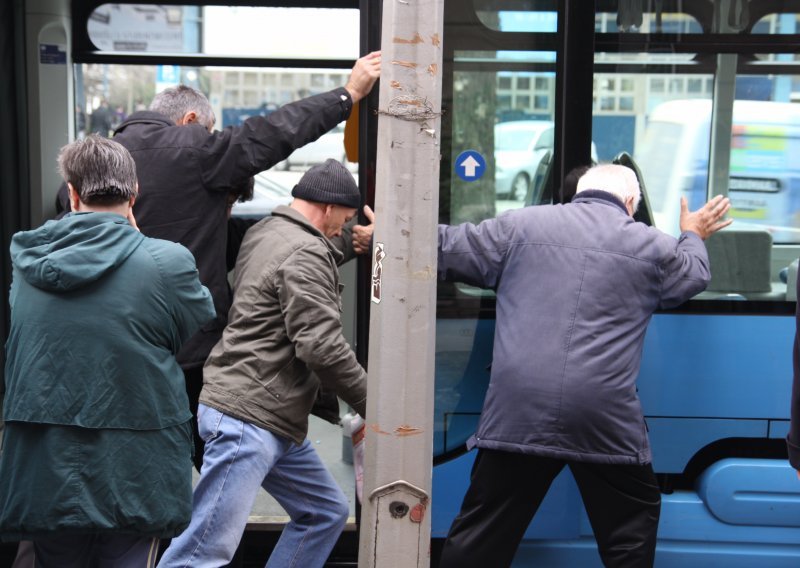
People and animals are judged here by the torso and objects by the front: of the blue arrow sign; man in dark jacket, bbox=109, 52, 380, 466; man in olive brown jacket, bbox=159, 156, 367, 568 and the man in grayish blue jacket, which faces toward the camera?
the blue arrow sign

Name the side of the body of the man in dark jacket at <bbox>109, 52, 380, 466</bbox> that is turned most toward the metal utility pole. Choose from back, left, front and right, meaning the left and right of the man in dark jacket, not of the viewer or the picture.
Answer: right

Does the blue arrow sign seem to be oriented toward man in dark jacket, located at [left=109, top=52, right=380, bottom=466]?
no

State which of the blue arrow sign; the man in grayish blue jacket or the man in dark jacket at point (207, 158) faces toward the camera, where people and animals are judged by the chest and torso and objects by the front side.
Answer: the blue arrow sign

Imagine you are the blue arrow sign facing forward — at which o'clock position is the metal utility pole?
The metal utility pole is roughly at 12 o'clock from the blue arrow sign.

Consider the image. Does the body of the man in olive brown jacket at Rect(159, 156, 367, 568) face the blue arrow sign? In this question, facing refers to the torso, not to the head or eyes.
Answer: yes

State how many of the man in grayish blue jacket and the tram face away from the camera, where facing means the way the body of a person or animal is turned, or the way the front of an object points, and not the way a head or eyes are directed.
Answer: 1

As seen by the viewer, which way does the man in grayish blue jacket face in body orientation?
away from the camera

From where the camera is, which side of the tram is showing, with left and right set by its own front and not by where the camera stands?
right

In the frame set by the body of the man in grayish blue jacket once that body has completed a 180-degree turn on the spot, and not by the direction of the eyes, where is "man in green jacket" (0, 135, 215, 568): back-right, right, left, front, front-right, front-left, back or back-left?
front-right

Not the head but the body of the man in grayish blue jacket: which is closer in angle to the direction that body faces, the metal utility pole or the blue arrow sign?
the blue arrow sign

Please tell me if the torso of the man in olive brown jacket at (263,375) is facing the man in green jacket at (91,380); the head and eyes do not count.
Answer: no

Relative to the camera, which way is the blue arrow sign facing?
toward the camera

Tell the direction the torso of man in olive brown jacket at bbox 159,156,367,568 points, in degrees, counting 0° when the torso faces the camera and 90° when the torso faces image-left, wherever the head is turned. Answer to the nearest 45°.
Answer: approximately 225°

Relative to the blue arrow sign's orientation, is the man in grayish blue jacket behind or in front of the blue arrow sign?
in front

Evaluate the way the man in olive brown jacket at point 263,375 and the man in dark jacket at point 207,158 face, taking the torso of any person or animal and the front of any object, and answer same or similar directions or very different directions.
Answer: same or similar directions

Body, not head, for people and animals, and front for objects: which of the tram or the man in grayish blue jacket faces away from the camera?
the man in grayish blue jacket

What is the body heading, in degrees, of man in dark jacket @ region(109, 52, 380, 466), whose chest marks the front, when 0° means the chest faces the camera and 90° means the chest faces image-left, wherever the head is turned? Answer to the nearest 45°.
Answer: approximately 225°

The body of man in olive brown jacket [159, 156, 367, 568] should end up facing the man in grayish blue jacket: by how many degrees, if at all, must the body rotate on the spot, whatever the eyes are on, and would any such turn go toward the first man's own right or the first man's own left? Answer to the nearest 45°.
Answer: approximately 45° to the first man's own right
